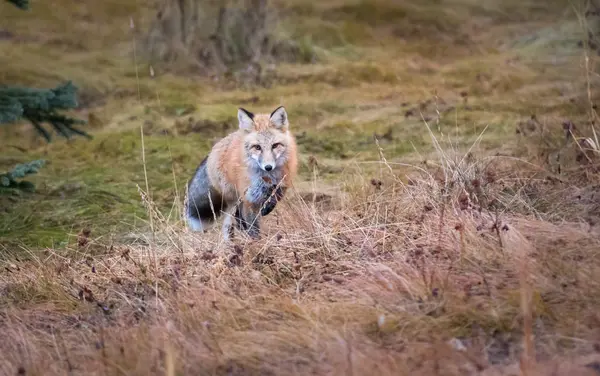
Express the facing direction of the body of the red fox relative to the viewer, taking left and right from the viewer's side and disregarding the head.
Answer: facing the viewer and to the right of the viewer
